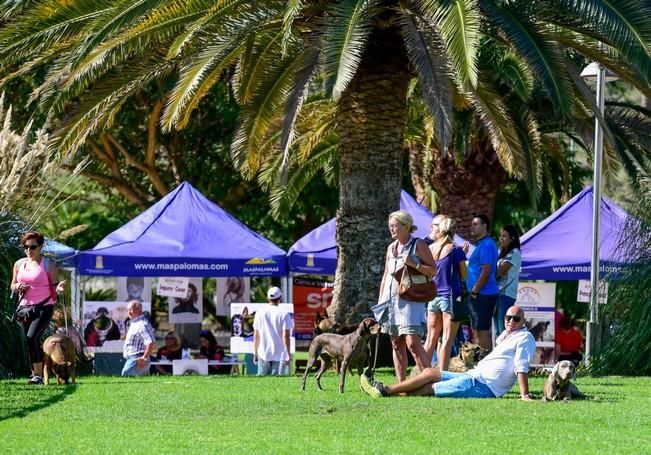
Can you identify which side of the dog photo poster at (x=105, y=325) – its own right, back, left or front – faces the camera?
front

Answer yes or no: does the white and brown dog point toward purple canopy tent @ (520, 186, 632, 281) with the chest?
no

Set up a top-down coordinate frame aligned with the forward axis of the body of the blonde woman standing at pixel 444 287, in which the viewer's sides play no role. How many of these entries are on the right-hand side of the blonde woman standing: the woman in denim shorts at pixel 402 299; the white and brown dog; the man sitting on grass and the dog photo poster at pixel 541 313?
1

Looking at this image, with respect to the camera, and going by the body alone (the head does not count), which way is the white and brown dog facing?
toward the camera

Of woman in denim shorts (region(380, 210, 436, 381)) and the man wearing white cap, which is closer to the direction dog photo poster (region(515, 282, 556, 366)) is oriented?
the woman in denim shorts

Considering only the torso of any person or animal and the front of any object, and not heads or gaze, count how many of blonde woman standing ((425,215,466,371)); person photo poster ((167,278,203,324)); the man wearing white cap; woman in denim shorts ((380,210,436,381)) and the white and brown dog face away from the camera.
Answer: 2

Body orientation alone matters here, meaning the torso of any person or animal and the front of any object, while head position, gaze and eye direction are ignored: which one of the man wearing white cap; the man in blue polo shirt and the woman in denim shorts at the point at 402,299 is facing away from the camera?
the man wearing white cap

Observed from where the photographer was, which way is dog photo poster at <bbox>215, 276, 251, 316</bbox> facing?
facing the viewer

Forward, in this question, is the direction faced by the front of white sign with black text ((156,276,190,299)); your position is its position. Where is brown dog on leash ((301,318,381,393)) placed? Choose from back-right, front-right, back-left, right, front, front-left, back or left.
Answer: front

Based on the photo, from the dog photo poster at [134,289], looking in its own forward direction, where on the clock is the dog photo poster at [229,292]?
the dog photo poster at [229,292] is roughly at 8 o'clock from the dog photo poster at [134,289].

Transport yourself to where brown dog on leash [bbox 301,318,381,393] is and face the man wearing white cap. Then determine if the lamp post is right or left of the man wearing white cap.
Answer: right
